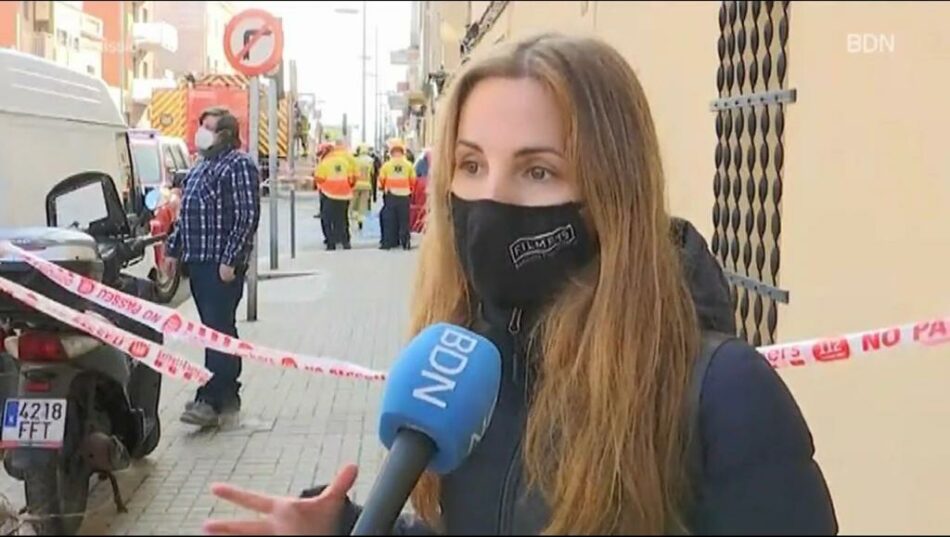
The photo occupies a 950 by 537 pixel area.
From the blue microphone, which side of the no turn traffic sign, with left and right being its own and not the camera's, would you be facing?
front

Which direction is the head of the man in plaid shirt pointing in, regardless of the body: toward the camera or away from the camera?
toward the camera

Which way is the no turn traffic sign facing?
toward the camera

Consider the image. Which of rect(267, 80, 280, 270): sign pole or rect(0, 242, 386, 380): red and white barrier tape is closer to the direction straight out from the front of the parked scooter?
the sign pole

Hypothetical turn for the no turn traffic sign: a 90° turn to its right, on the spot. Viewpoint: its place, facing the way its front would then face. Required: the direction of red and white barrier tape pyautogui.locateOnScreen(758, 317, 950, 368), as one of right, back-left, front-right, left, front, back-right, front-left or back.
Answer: left

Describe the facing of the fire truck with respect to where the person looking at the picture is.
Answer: facing away from the viewer

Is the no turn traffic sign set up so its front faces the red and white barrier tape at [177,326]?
yes

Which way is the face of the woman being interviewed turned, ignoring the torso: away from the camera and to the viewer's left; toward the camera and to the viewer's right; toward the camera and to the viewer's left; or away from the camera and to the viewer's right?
toward the camera and to the viewer's left

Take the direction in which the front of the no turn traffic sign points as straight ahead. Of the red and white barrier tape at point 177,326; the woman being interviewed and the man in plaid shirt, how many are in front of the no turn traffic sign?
3

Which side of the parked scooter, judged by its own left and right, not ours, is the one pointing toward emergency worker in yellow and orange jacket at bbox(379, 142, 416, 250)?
front

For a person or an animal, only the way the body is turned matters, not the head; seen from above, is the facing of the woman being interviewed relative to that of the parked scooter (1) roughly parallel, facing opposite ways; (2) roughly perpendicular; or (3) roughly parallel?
roughly parallel, facing opposite ways

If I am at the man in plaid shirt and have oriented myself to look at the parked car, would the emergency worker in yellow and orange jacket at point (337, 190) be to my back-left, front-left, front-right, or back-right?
front-right

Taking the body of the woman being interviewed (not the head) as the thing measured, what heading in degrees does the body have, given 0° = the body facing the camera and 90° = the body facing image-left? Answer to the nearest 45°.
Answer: approximately 45°
